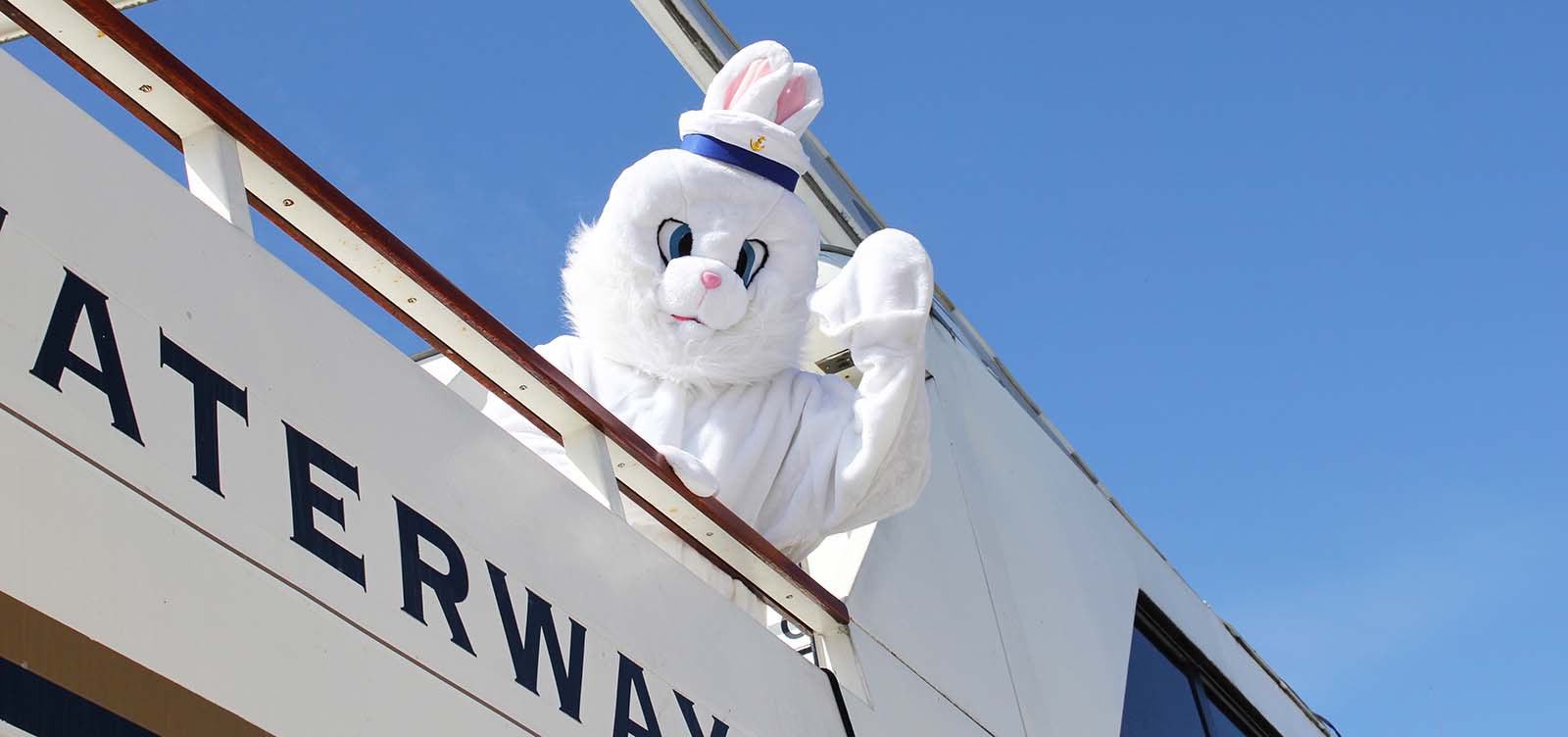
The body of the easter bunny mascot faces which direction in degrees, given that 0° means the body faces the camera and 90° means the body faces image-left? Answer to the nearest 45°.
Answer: approximately 0°
